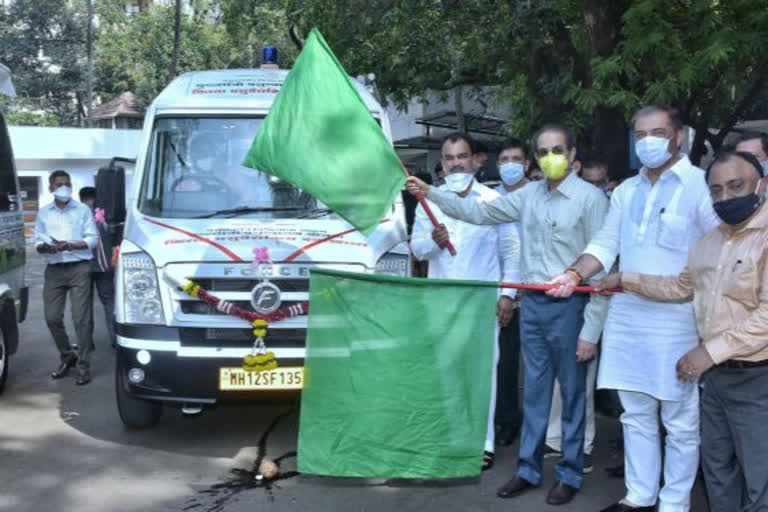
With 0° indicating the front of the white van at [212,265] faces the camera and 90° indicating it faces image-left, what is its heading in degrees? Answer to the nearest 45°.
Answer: approximately 0°

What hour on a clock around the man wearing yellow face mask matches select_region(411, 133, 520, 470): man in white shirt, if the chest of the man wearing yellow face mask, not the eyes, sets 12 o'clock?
The man in white shirt is roughly at 3 o'clock from the man wearing yellow face mask.

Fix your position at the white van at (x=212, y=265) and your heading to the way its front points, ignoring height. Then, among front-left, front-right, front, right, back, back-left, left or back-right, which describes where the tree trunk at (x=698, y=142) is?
back-left

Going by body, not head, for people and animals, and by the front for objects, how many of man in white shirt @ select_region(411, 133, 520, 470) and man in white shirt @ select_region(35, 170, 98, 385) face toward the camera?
2

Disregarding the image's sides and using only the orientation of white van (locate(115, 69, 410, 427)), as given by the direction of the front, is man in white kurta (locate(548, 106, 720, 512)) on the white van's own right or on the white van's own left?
on the white van's own left

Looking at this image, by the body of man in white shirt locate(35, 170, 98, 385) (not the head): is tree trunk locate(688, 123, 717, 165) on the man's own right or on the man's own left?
on the man's own left

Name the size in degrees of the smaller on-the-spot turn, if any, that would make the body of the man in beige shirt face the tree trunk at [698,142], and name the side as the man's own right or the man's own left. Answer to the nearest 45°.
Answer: approximately 135° to the man's own right

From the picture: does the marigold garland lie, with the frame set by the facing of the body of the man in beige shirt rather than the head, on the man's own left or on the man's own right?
on the man's own right

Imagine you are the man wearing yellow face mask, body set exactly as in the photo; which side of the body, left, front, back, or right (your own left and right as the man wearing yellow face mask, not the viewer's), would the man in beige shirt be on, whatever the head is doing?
left
